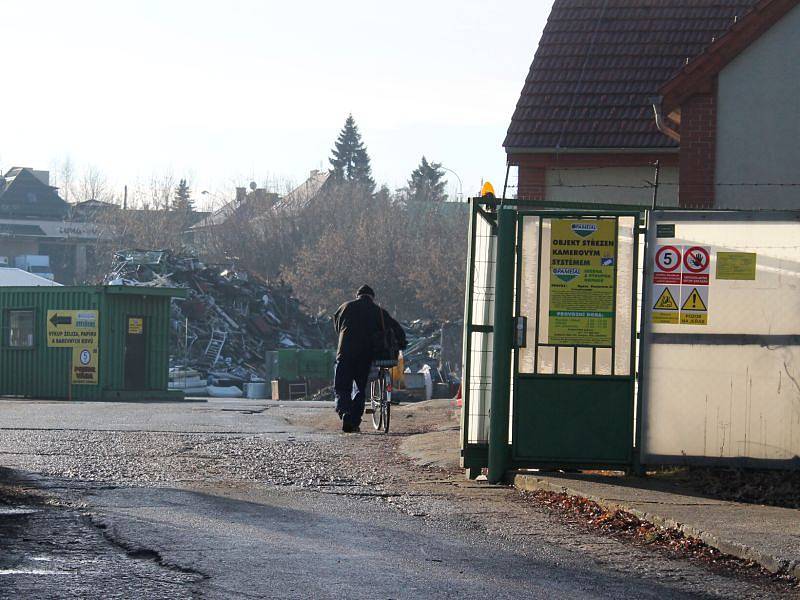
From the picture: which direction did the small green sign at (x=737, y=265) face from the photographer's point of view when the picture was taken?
facing the viewer

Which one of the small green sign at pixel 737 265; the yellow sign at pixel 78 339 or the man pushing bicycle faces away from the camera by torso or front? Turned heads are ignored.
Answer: the man pushing bicycle

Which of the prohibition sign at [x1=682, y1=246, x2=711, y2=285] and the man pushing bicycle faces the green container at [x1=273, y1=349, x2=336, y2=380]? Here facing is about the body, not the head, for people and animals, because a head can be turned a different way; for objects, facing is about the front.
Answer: the man pushing bicycle

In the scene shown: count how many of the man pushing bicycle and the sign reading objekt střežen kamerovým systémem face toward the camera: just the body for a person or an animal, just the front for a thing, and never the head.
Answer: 1

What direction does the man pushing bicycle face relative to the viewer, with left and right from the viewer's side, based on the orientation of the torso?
facing away from the viewer

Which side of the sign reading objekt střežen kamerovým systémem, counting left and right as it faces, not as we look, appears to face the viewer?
front

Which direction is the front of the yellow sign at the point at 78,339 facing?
toward the camera

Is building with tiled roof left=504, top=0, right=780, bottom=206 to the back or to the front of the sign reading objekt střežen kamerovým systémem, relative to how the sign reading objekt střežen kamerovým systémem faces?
to the back

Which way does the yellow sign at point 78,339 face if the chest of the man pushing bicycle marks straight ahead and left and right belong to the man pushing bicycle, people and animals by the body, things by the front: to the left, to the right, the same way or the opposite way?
the opposite way
